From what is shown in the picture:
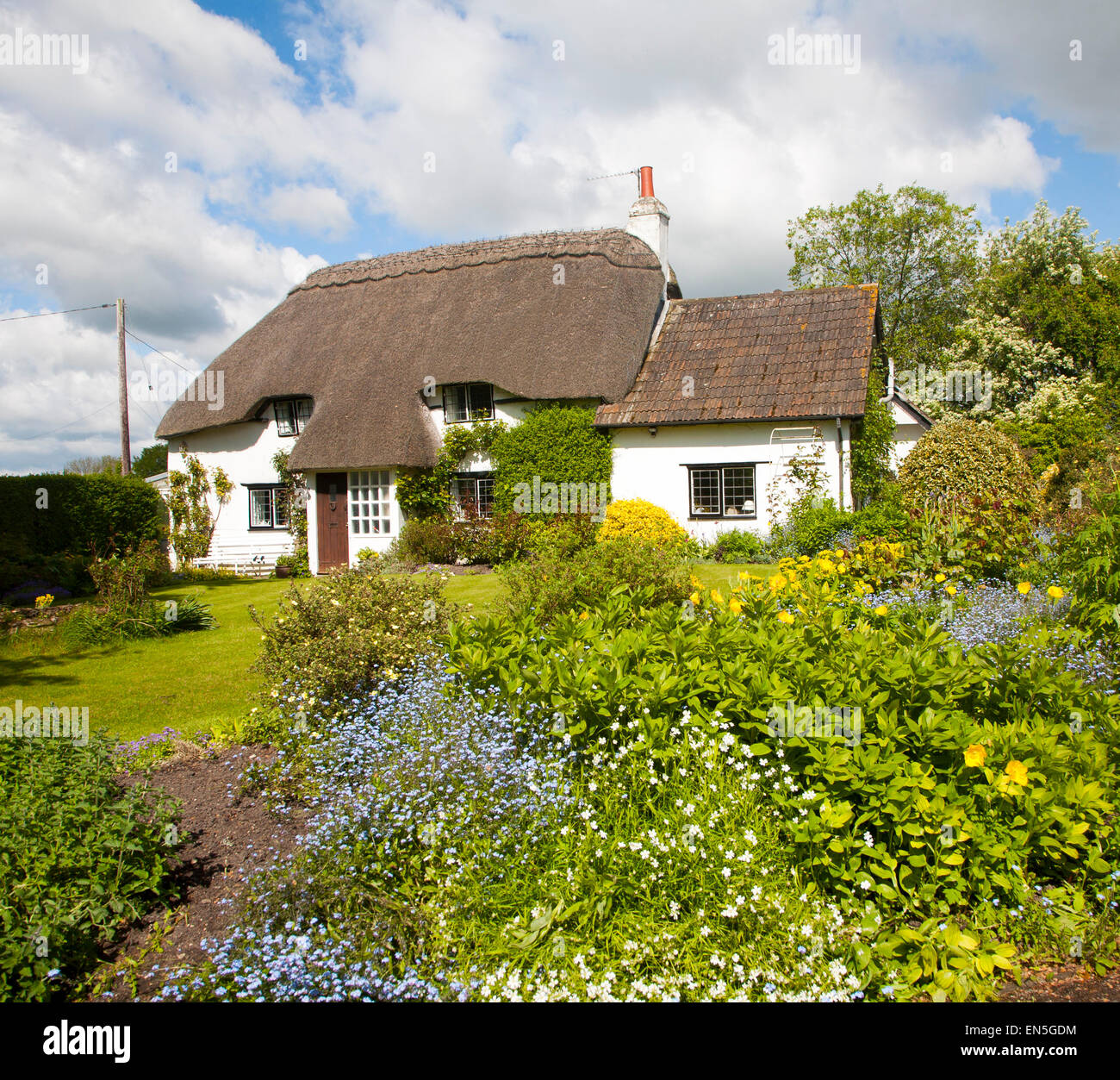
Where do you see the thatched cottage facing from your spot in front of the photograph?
facing the viewer

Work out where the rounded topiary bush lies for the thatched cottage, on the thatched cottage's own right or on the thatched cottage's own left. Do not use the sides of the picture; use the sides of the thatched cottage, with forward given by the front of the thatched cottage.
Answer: on the thatched cottage's own left

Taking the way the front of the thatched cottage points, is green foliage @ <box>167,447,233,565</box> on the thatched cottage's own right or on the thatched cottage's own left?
on the thatched cottage's own right

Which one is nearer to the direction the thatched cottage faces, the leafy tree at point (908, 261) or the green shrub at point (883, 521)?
the green shrub

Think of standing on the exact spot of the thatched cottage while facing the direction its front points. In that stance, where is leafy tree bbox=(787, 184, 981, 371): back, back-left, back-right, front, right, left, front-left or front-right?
back-left

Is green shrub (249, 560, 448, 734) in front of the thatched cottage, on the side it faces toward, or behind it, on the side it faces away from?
in front

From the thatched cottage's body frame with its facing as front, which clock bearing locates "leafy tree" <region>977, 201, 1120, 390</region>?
The leafy tree is roughly at 8 o'clock from the thatched cottage.

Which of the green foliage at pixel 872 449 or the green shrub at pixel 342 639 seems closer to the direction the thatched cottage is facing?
the green shrub

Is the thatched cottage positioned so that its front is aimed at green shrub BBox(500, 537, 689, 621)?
yes

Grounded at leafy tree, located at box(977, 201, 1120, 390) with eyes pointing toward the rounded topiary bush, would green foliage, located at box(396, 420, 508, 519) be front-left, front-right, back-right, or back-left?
front-right
